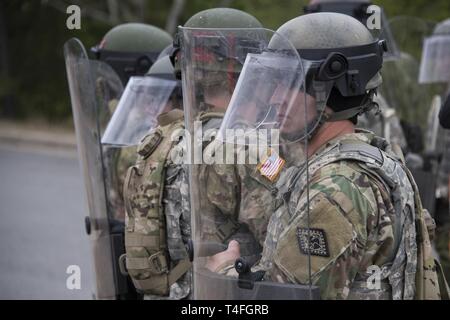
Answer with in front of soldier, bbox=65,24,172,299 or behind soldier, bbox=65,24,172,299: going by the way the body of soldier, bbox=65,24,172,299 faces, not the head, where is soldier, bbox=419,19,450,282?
behind

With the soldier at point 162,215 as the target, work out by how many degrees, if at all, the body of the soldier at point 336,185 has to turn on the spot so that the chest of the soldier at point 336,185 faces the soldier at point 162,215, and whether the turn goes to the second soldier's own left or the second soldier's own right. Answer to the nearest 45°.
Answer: approximately 45° to the second soldier's own right

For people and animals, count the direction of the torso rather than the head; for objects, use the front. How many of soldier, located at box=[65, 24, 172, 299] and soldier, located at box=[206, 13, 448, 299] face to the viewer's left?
2

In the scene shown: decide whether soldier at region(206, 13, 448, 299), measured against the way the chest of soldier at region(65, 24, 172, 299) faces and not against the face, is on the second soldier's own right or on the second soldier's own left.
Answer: on the second soldier's own left

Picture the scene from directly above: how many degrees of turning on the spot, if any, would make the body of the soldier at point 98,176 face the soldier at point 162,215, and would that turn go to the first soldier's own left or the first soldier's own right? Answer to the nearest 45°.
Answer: approximately 135° to the first soldier's own left

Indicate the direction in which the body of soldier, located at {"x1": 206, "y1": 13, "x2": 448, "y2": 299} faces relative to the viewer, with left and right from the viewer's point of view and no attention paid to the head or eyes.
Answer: facing to the left of the viewer

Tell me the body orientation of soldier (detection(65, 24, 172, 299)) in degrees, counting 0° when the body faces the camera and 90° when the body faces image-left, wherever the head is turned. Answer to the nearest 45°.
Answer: approximately 90°

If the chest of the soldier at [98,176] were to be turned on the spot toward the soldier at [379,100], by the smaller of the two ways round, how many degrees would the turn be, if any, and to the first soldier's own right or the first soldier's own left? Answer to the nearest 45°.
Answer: approximately 135° to the first soldier's own right
